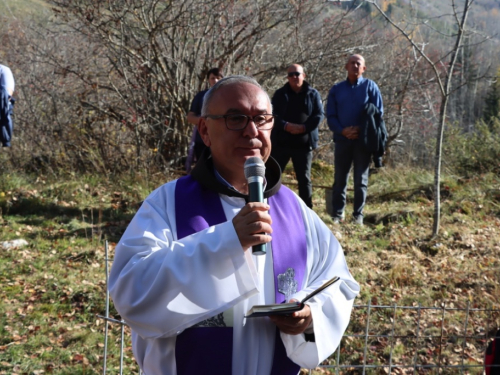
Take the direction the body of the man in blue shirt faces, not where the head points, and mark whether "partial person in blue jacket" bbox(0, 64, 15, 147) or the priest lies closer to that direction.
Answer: the priest

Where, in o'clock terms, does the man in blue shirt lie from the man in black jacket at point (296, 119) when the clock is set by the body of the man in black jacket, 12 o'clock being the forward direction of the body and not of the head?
The man in blue shirt is roughly at 9 o'clock from the man in black jacket.

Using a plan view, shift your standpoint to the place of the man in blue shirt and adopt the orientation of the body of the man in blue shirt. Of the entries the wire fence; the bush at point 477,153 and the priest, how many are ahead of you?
2

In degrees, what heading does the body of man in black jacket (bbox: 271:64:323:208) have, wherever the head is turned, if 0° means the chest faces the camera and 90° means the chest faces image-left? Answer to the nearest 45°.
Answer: approximately 0°

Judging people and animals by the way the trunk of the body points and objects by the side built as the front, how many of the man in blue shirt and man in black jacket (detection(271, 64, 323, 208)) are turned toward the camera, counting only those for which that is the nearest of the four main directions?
2

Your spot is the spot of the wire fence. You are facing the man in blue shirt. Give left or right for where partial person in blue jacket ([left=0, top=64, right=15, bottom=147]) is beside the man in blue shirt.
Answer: left

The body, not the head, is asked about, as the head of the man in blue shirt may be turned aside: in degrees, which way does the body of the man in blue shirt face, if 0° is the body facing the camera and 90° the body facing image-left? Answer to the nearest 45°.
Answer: approximately 0°

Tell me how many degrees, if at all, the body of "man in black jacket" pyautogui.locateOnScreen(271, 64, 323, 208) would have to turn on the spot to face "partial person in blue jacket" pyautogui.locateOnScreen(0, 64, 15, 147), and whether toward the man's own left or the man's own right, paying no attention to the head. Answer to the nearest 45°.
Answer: approximately 90° to the man's own right

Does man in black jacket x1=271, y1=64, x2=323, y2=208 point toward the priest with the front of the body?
yes

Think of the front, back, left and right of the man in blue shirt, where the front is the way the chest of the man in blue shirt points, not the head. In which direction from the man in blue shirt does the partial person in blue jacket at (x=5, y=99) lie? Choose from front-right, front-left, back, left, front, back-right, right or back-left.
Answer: right

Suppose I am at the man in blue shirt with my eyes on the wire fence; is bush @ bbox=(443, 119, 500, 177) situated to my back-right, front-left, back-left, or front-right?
back-left

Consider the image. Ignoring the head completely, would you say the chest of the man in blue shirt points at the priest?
yes

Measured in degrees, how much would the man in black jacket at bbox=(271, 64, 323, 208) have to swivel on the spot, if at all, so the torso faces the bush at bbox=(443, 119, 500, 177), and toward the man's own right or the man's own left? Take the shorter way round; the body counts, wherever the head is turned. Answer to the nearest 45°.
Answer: approximately 135° to the man's own left
